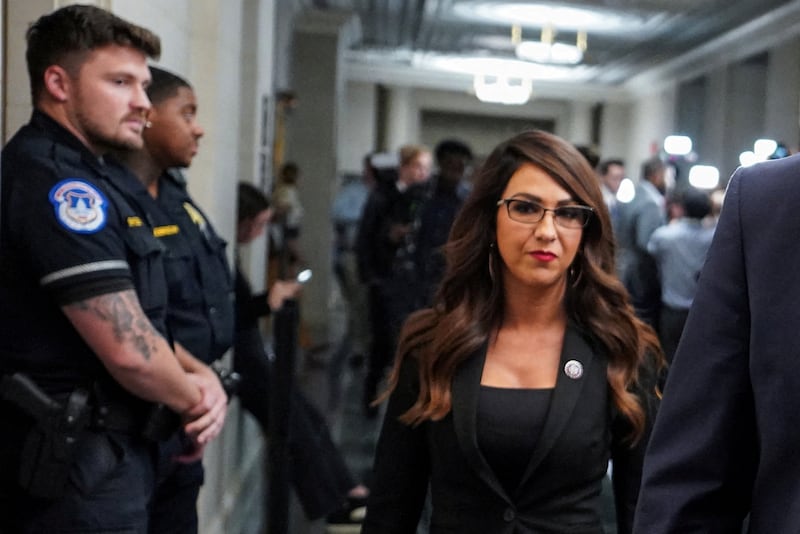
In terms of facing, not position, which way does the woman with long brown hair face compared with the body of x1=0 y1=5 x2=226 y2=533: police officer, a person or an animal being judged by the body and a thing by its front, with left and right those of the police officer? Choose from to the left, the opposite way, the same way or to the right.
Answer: to the right

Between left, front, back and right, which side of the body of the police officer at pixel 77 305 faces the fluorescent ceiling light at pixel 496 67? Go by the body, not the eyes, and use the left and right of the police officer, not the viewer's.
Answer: left

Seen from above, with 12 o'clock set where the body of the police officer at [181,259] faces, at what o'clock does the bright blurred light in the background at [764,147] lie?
The bright blurred light in the background is roughly at 9 o'clock from the police officer.

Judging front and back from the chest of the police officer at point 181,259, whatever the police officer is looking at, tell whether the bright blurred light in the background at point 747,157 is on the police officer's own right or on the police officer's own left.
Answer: on the police officer's own left

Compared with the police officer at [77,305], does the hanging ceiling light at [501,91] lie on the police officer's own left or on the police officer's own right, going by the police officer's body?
on the police officer's own left

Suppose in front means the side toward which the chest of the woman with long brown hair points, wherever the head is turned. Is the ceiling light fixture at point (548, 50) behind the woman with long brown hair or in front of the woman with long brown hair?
behind

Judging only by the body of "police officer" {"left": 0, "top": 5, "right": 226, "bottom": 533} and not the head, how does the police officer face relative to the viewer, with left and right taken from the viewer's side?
facing to the right of the viewer

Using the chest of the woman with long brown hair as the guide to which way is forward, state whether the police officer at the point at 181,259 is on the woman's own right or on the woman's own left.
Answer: on the woman's own right

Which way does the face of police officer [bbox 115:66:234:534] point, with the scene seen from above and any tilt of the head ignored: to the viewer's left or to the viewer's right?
to the viewer's right

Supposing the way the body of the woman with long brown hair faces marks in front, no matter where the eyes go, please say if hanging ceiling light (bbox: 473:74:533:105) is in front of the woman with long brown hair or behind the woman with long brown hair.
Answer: behind

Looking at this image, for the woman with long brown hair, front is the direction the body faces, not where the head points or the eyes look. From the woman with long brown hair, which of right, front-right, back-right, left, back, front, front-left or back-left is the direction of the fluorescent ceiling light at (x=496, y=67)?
back

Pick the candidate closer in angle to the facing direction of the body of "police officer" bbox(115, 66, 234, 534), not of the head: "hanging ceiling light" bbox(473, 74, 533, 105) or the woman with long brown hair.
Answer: the woman with long brown hair

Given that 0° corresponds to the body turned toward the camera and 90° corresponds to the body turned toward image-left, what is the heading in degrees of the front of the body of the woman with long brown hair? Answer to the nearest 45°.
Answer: approximately 0°

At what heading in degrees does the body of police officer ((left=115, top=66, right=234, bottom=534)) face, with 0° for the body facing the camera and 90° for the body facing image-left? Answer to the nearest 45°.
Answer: approximately 315°
